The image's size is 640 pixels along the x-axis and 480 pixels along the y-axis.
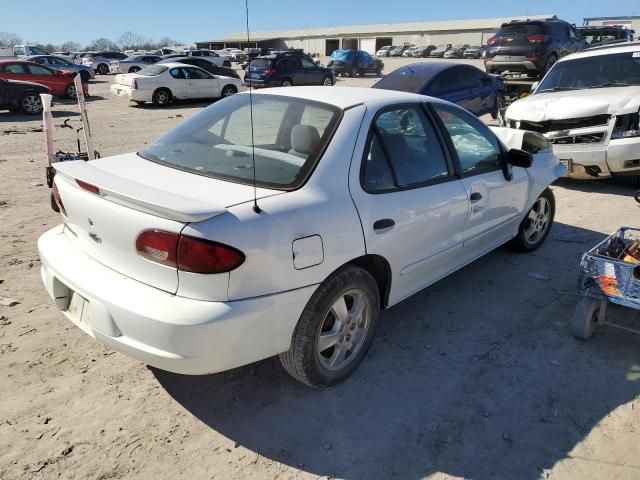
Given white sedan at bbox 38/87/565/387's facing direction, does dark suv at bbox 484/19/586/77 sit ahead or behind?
ahead

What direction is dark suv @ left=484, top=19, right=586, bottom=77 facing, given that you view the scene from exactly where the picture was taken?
facing away from the viewer and to the right of the viewer

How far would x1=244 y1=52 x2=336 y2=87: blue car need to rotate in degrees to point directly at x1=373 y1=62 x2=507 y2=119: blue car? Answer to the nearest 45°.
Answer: approximately 135° to its right

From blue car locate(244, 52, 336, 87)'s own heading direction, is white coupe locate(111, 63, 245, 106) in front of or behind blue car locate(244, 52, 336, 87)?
behind

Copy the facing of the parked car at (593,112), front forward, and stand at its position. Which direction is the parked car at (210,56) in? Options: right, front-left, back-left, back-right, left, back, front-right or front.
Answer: right

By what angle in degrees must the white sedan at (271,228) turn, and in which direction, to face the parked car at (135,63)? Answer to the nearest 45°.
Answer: approximately 45° to its left

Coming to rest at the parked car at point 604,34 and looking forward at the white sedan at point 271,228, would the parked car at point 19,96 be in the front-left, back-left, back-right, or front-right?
front-right

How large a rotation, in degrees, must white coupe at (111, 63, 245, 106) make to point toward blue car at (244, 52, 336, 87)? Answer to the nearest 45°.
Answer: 0° — it already faces it

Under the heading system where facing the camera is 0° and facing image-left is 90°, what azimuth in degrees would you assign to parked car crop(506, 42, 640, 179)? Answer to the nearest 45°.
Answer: approximately 45°

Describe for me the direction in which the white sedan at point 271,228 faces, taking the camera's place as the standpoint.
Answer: facing away from the viewer and to the right of the viewer
